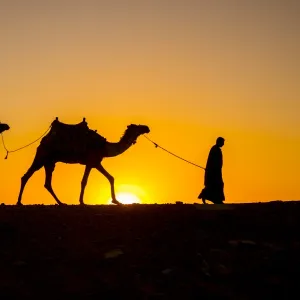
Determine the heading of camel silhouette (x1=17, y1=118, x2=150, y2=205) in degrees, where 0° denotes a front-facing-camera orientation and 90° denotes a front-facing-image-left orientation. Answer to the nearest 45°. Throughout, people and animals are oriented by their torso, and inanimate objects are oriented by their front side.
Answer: approximately 270°

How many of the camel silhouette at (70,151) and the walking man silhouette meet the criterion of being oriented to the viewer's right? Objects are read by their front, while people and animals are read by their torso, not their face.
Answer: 2

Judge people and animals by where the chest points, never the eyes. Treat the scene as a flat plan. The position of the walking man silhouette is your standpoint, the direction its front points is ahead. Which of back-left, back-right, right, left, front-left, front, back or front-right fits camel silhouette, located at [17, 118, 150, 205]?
back

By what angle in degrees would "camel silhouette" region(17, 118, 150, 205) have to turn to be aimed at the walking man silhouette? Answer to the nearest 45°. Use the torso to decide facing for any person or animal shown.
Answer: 0° — it already faces it

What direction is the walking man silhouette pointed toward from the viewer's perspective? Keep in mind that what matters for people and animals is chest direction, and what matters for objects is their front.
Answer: to the viewer's right

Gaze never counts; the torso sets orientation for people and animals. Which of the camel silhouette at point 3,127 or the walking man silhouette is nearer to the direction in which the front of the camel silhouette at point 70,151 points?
the walking man silhouette

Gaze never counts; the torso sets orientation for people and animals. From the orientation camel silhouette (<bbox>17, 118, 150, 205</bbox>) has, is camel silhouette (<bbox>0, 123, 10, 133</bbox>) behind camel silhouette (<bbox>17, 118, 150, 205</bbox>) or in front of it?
behind

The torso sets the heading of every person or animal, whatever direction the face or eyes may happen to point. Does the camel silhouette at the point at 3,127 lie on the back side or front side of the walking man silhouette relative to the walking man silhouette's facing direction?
on the back side
